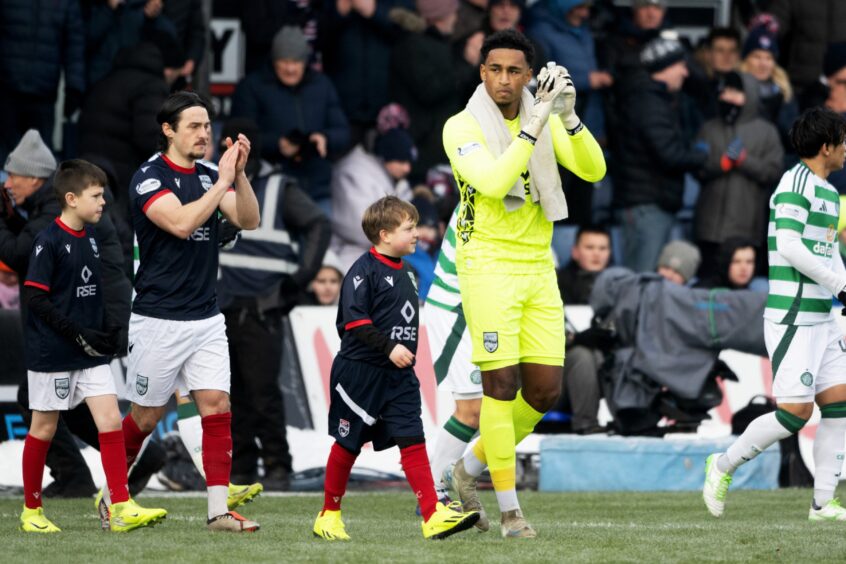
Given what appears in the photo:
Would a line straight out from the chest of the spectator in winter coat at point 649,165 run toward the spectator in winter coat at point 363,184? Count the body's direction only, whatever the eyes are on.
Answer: no

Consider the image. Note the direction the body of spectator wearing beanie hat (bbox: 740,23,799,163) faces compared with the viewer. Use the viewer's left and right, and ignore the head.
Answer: facing the viewer

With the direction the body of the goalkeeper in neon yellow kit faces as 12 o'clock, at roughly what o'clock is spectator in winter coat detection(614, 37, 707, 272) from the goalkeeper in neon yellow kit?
The spectator in winter coat is roughly at 8 o'clock from the goalkeeper in neon yellow kit.

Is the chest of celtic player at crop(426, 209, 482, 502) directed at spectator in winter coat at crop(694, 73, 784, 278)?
no

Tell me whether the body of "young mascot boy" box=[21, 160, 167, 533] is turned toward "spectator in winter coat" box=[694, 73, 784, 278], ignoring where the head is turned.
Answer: no

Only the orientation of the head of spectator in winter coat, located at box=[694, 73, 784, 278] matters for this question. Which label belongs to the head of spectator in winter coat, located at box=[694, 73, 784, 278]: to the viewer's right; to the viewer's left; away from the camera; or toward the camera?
toward the camera

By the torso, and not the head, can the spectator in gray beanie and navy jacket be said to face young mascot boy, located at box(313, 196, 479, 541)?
yes

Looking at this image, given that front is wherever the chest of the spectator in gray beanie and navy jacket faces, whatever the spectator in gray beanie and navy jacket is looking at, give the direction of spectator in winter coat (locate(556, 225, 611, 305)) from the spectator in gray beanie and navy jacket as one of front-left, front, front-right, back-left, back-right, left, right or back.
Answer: left

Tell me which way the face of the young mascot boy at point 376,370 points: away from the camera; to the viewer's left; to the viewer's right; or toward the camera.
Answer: to the viewer's right

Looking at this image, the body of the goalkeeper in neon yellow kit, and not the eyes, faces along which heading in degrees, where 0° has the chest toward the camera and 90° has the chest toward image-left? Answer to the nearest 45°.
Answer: approximately 315°

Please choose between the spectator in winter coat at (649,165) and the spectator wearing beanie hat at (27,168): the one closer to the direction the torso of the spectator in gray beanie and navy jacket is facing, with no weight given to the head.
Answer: the spectator wearing beanie hat

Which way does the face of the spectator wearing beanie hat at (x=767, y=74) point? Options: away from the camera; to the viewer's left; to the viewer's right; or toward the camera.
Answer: toward the camera

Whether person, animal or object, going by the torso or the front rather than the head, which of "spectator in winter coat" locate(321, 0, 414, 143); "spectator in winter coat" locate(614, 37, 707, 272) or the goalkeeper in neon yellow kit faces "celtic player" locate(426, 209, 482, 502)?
"spectator in winter coat" locate(321, 0, 414, 143)

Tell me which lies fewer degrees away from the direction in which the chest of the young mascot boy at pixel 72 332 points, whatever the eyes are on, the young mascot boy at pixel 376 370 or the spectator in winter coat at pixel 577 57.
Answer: the young mascot boy

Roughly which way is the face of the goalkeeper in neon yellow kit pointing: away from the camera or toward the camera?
toward the camera

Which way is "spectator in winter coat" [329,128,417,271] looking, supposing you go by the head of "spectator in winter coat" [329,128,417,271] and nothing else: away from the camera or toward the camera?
toward the camera
